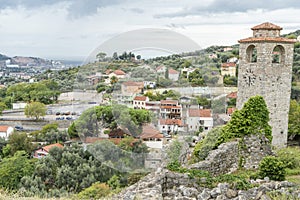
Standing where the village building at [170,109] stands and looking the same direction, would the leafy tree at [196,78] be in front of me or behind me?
behind

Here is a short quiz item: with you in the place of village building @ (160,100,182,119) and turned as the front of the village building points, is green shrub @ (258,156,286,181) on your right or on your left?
on your left

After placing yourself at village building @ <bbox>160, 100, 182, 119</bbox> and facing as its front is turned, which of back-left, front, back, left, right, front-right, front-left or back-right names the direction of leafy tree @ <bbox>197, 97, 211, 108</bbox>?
back-left

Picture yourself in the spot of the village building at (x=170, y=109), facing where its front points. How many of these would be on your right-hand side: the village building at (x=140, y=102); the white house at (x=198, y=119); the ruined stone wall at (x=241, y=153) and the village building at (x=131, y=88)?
2

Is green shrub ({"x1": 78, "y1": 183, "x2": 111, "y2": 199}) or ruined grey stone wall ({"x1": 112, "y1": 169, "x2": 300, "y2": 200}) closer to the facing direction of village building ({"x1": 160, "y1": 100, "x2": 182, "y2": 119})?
the ruined grey stone wall

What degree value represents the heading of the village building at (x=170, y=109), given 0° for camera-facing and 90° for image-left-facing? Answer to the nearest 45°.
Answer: approximately 0°
